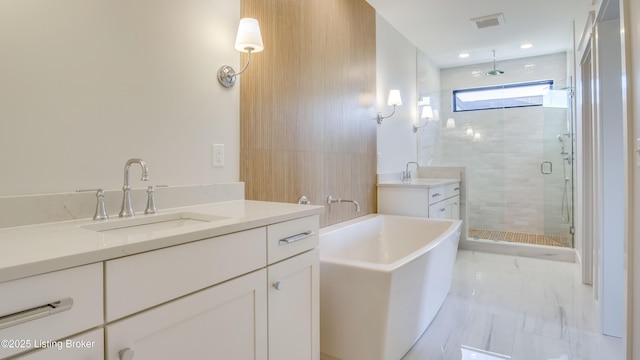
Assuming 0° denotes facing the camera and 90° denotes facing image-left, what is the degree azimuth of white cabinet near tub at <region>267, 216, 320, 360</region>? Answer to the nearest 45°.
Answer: approximately 315°

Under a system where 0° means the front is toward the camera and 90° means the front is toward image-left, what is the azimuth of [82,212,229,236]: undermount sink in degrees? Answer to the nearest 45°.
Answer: approximately 315°

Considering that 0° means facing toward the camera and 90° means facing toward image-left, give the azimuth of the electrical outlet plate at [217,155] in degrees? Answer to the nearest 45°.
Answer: approximately 315°

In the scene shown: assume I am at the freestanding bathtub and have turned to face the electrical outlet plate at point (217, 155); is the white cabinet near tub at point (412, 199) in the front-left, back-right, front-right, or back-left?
back-right

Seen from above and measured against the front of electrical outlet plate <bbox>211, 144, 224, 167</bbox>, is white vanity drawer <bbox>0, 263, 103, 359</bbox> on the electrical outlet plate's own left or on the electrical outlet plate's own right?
on the electrical outlet plate's own right
